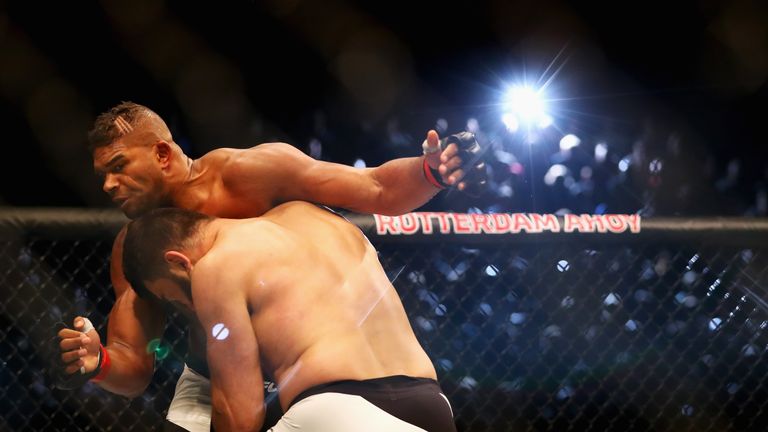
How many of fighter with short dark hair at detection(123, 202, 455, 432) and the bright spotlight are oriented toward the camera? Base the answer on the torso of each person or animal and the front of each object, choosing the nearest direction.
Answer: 1

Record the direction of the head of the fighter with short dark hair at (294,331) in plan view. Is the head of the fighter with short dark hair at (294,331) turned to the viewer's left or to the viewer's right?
to the viewer's left

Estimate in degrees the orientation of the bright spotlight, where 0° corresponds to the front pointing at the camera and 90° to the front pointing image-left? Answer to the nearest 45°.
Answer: approximately 0°

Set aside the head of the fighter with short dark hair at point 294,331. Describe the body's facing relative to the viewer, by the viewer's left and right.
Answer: facing away from the viewer and to the left of the viewer

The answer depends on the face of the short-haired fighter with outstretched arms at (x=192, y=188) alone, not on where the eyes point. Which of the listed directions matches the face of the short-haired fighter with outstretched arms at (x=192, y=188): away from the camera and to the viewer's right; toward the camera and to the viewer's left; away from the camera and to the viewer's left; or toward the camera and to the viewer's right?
toward the camera and to the viewer's left

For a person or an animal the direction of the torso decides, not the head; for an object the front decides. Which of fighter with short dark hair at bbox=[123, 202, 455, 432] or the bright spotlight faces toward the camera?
the bright spotlight
